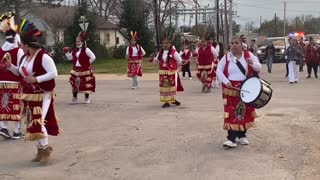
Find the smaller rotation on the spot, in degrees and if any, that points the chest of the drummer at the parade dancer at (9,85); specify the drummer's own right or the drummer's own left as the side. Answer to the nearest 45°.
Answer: approximately 90° to the drummer's own right

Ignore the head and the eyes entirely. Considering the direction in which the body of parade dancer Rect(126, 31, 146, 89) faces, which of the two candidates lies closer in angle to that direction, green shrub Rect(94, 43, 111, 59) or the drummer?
the drummer

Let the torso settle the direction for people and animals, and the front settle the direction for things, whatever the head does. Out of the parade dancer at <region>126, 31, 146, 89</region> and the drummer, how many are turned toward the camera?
2

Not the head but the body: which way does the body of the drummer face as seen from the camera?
toward the camera

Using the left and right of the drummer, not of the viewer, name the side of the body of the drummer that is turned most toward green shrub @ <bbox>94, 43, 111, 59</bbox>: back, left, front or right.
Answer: back

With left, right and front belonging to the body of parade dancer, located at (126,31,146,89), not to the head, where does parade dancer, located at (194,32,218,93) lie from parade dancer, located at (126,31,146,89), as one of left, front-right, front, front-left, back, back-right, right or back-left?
front-left

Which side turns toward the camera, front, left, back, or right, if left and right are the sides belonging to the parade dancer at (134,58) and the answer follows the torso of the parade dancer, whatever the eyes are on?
front

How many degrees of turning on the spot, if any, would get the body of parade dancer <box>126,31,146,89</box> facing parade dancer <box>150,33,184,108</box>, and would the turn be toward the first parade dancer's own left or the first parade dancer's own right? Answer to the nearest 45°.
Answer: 0° — they already face them

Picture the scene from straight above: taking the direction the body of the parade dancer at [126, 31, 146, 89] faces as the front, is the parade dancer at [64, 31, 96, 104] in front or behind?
in front

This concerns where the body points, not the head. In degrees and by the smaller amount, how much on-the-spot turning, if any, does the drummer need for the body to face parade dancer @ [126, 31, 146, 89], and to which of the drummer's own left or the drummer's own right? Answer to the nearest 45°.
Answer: approximately 180°

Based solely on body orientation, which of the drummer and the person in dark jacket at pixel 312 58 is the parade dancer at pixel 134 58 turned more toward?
the drummer
